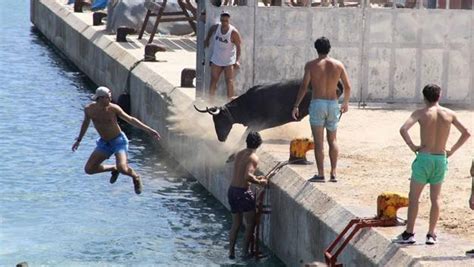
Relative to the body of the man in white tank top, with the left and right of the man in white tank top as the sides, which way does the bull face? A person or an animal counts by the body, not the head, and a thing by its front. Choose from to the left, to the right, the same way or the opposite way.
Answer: to the right

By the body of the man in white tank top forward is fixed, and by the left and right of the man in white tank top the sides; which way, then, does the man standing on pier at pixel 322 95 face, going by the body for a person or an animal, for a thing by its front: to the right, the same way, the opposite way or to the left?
the opposite way

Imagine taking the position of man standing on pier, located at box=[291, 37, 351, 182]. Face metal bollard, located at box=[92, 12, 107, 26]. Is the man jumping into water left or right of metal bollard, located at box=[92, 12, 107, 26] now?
left

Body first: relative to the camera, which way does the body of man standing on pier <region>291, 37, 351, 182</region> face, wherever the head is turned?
away from the camera

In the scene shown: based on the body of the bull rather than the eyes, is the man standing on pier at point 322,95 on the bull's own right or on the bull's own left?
on the bull's own left

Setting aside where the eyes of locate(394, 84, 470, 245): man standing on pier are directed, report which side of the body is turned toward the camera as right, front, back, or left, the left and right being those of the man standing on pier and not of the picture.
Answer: back

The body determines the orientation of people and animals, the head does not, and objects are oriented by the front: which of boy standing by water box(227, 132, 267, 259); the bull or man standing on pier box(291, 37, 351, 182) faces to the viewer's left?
the bull

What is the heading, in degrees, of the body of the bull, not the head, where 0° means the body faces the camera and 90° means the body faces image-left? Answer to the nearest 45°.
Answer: approximately 90°
